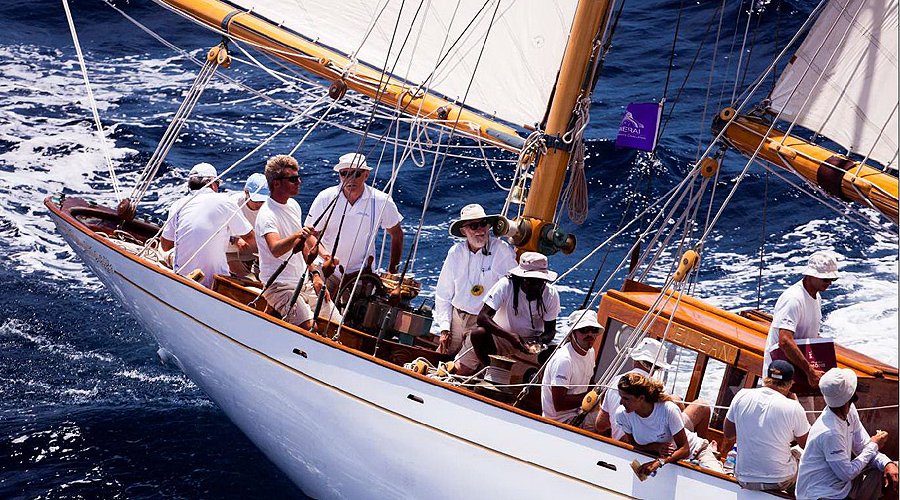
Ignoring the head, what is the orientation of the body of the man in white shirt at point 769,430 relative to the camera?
away from the camera

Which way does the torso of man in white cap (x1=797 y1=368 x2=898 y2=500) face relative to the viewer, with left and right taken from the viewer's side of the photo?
facing to the right of the viewer

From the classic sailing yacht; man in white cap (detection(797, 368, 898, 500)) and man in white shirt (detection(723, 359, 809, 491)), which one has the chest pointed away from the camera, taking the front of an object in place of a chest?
the man in white shirt

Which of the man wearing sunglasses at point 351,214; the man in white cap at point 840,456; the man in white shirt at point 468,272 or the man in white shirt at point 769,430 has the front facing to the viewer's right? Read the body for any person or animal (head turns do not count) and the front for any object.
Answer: the man in white cap

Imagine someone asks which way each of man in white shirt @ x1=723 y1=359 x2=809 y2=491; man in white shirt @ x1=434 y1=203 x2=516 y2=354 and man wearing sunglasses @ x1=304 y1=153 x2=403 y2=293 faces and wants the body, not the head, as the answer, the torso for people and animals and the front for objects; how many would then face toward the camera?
2

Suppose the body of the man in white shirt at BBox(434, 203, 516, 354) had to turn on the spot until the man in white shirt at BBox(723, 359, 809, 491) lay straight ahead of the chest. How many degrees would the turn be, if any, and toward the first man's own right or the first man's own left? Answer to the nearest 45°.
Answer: approximately 45° to the first man's own left

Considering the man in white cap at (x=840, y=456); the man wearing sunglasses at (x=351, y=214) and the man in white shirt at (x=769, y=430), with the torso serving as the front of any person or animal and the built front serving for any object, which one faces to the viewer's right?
the man in white cap
